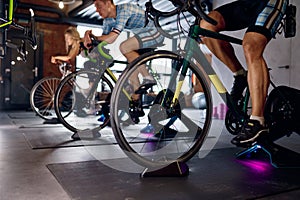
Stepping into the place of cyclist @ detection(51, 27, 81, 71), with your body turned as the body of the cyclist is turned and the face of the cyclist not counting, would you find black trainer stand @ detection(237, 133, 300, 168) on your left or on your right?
on your left

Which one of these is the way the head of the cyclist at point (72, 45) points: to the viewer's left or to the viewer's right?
to the viewer's left

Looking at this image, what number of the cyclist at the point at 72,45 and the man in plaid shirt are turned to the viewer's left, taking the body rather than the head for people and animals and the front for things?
2

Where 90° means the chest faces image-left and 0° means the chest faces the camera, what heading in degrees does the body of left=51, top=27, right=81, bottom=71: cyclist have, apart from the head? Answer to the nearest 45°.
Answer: approximately 90°

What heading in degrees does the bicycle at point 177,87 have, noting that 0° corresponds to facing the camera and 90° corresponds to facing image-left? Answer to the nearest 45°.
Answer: approximately 45°

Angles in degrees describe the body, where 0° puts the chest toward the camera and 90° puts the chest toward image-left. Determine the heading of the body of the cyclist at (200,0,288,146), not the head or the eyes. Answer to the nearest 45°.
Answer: approximately 45°

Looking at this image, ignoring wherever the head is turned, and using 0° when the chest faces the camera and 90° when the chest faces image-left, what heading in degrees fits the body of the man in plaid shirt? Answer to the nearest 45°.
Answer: approximately 90°
